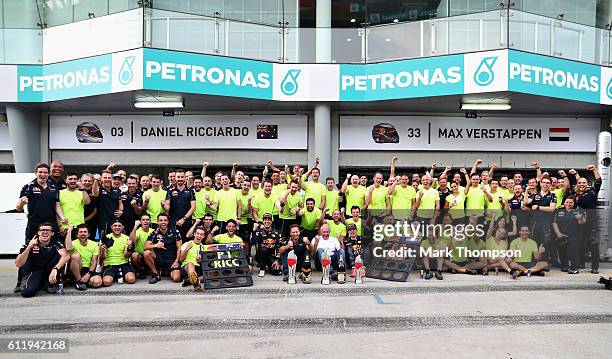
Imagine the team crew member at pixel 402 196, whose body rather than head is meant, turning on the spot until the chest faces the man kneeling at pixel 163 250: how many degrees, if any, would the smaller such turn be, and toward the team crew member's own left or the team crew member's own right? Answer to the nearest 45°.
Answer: approximately 45° to the team crew member's own right

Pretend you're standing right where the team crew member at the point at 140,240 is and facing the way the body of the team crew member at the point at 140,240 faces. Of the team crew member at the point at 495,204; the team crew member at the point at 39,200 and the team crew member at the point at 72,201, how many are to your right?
2

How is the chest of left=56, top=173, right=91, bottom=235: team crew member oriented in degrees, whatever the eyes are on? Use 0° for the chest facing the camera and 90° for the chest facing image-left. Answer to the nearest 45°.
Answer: approximately 0°

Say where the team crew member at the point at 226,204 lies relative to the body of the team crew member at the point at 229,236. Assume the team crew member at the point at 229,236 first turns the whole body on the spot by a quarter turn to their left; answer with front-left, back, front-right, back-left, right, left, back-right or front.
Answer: left

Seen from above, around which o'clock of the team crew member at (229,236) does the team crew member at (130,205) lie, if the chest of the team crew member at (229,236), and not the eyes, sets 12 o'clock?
the team crew member at (130,205) is roughly at 4 o'clock from the team crew member at (229,236).

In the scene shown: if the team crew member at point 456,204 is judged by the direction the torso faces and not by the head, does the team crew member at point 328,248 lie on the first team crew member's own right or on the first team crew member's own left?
on the first team crew member's own right

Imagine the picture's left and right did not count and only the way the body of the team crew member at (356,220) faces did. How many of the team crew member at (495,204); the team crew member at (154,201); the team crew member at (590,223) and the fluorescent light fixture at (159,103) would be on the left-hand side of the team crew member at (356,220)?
2

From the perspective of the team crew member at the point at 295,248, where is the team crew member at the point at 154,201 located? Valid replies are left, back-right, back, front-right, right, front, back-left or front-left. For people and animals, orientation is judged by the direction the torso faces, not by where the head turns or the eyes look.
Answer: right

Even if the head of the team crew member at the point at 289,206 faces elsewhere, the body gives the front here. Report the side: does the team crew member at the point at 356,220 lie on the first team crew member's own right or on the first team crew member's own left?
on the first team crew member's own left

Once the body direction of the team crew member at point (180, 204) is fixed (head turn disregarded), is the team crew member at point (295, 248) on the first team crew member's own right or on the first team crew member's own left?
on the first team crew member's own left

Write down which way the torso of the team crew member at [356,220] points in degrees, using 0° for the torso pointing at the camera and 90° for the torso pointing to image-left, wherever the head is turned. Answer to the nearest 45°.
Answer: approximately 0°
